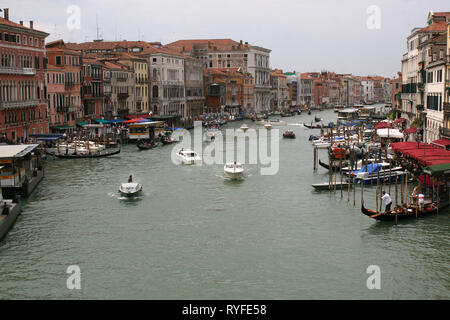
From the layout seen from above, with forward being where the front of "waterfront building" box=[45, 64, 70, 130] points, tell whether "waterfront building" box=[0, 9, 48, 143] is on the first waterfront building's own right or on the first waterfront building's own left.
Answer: on the first waterfront building's own right

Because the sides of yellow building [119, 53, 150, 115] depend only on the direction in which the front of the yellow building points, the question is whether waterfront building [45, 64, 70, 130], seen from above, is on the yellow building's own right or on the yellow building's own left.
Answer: on the yellow building's own right

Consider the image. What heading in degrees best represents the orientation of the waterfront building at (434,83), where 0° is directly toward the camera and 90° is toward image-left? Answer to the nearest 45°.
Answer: approximately 45°

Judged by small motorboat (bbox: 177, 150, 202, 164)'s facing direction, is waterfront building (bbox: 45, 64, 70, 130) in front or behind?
behind

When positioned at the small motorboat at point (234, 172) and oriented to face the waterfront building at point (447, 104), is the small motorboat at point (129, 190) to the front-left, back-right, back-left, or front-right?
back-right

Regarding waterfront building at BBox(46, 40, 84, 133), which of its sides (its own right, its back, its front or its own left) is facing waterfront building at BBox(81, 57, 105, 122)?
left

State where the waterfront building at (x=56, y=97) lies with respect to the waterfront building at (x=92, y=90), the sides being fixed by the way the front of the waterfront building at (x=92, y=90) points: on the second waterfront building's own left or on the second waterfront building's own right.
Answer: on the second waterfront building's own right

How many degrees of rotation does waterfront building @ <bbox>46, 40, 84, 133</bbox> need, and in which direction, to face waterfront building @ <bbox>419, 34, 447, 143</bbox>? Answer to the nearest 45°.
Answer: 0° — it already faces it

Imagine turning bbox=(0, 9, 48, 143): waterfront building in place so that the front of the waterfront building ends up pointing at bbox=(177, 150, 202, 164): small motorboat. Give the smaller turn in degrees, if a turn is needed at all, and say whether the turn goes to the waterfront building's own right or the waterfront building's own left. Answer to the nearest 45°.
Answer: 0° — it already faces it
